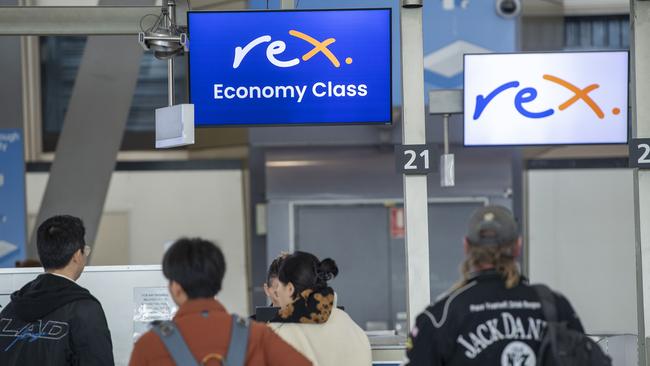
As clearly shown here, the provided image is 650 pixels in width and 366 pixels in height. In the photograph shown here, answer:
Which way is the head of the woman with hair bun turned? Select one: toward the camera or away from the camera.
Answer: away from the camera

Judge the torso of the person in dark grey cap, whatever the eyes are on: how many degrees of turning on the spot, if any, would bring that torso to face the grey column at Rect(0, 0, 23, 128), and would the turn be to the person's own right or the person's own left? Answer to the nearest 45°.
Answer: approximately 45° to the person's own left

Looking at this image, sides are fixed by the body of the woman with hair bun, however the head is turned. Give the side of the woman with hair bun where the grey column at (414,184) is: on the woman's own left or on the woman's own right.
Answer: on the woman's own right

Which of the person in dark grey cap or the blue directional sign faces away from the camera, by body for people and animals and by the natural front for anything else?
the person in dark grey cap

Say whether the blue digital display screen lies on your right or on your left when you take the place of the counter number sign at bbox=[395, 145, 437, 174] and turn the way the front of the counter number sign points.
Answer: on your right

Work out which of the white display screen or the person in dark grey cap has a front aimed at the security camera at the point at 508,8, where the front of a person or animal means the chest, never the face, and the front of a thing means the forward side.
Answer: the person in dark grey cap

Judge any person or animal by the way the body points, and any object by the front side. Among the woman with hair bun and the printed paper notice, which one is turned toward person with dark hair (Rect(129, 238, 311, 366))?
the printed paper notice

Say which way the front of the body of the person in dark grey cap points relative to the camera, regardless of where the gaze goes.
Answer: away from the camera

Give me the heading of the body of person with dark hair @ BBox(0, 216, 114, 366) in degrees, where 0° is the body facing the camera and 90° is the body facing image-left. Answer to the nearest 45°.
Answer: approximately 225°

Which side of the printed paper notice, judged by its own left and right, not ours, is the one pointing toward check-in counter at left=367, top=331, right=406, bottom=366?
left

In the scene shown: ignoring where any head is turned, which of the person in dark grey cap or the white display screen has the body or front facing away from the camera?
the person in dark grey cap

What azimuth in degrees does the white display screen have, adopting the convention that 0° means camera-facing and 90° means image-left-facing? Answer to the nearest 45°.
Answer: approximately 0°
